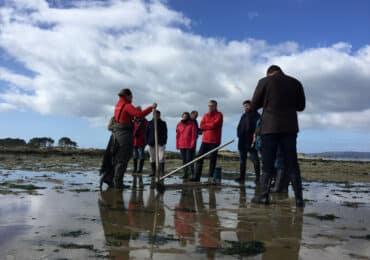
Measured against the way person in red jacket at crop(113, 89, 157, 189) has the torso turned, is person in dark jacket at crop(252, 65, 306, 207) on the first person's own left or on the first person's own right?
on the first person's own right

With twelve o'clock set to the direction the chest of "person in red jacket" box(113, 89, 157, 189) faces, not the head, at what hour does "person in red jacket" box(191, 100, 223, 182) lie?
"person in red jacket" box(191, 100, 223, 182) is roughly at 12 o'clock from "person in red jacket" box(113, 89, 157, 189).

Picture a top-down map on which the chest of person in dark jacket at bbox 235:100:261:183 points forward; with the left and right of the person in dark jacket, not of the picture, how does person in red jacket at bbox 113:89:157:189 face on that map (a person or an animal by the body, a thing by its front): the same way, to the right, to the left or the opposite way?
the opposite way

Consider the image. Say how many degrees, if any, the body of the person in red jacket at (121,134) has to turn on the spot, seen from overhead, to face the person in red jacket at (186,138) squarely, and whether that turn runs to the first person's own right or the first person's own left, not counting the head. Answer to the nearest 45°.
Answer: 0° — they already face them

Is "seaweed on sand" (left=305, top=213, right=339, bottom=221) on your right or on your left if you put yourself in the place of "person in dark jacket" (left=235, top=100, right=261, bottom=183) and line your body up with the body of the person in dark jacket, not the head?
on your left

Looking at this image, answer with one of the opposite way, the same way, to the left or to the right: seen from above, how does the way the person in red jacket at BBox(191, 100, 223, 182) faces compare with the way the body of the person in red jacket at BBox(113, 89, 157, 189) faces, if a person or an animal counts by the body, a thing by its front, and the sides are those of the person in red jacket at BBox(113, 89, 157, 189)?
the opposite way

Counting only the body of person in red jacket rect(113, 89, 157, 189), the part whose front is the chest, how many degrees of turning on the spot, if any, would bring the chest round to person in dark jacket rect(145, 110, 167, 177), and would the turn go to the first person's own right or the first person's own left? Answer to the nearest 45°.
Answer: approximately 45° to the first person's own left

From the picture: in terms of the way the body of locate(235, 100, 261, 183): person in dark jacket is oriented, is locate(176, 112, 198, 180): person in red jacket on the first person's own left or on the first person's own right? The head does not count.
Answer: on the first person's own right

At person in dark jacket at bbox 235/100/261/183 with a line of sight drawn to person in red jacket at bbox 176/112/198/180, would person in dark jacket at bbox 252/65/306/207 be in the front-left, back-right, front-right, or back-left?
back-left

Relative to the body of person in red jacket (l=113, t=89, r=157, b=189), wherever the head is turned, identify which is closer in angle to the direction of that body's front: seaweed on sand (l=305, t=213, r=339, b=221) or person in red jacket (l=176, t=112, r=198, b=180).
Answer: the person in red jacket

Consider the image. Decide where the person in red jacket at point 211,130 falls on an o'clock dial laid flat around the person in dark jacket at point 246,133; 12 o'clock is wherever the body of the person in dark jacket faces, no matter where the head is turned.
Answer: The person in red jacket is roughly at 1 o'clock from the person in dark jacket.
